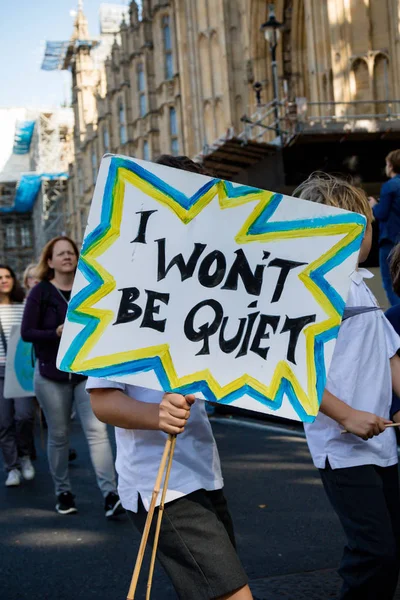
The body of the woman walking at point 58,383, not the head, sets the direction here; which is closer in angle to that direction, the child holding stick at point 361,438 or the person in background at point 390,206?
the child holding stick

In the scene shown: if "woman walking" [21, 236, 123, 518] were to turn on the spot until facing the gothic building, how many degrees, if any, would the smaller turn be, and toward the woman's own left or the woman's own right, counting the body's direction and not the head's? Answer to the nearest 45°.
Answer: approximately 135° to the woman's own left

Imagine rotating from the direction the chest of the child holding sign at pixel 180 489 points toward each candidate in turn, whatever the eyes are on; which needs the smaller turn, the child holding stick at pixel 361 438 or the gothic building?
the child holding stick

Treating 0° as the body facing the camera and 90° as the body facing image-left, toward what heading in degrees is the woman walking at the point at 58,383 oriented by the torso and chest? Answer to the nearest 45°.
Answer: approximately 315°

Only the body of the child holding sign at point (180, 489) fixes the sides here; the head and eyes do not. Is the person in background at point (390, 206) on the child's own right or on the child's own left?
on the child's own left
